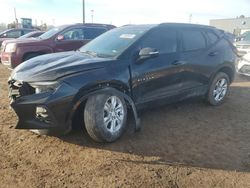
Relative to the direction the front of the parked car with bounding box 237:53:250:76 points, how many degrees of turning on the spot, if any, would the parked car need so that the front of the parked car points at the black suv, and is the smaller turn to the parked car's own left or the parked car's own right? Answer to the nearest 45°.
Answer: approximately 45° to the parked car's own left

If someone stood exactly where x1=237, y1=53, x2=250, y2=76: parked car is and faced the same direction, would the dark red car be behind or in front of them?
in front

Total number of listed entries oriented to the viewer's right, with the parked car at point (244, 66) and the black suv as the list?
0

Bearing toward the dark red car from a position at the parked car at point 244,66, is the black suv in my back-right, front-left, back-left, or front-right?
front-left

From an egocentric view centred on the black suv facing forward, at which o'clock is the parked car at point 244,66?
The parked car is roughly at 6 o'clock from the black suv.

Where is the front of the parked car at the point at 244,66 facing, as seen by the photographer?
facing the viewer and to the left of the viewer

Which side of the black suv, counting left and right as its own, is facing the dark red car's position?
right

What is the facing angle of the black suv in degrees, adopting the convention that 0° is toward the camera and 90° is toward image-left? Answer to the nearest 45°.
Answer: approximately 45°
